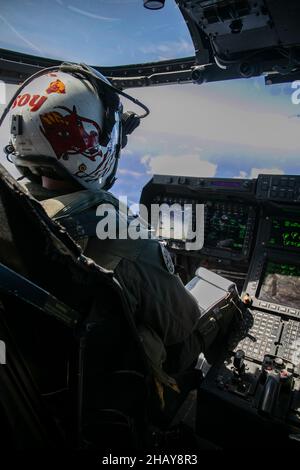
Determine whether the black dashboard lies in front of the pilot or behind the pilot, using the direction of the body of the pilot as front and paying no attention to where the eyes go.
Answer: in front

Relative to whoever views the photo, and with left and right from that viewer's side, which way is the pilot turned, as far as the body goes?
facing away from the viewer and to the right of the viewer

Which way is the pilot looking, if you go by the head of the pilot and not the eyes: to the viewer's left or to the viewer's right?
to the viewer's right
